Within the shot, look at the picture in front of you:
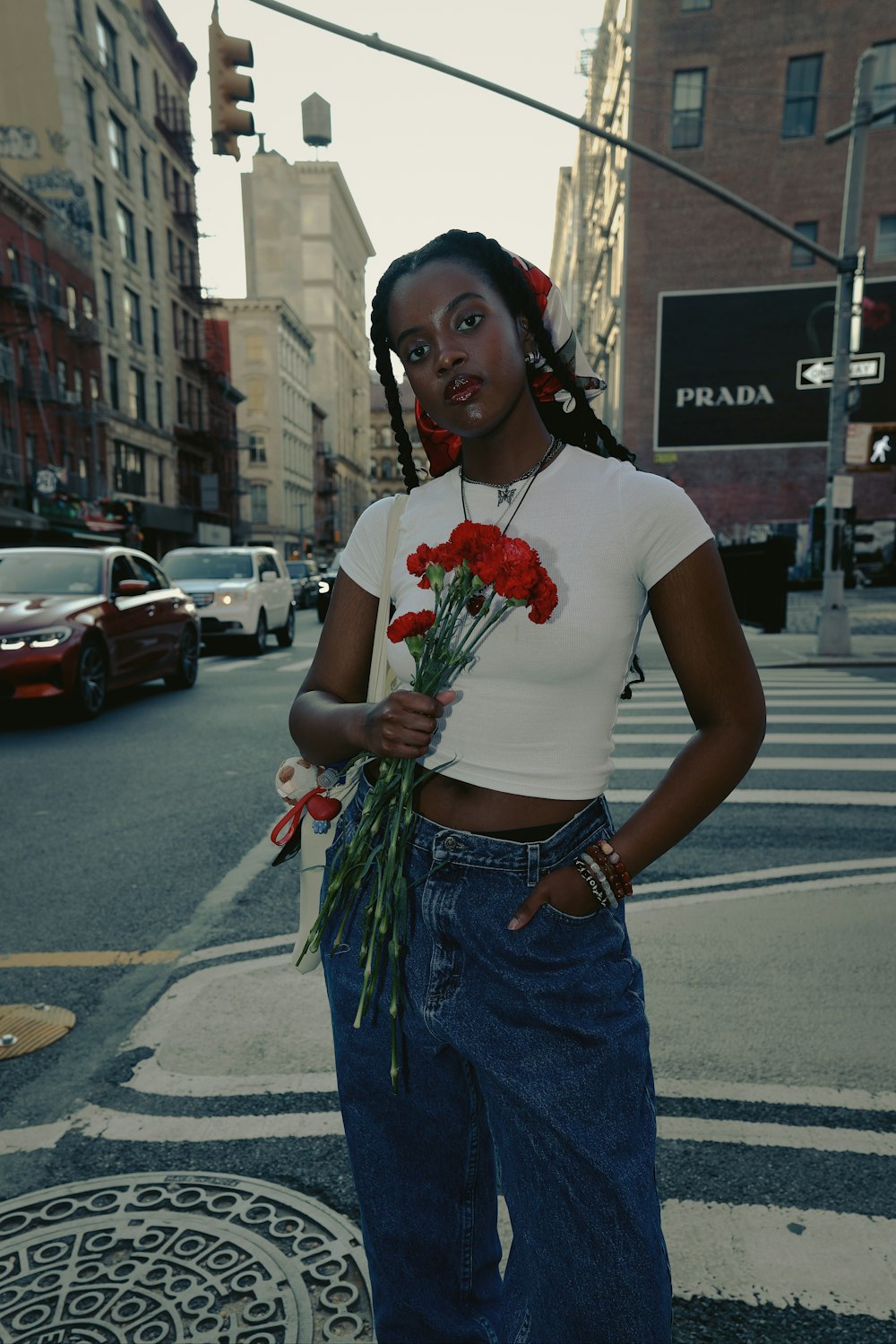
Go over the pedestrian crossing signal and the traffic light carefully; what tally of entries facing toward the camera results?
1

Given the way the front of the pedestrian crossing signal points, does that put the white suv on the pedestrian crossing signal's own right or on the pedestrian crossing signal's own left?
on the pedestrian crossing signal's own right

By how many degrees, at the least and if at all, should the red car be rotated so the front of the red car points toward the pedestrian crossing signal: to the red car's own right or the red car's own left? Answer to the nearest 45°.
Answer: approximately 135° to the red car's own left

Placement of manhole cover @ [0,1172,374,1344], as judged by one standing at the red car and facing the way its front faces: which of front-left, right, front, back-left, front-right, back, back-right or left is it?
front-left

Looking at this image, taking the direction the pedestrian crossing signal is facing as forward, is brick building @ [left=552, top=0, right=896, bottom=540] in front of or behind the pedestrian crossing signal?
behind

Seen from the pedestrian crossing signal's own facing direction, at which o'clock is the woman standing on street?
The woman standing on street is roughly at 12 o'clock from the pedestrian crossing signal.

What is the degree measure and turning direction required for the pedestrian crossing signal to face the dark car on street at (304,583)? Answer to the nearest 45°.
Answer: approximately 135° to its right

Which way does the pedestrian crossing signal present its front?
toward the camera

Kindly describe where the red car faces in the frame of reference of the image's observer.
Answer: facing the viewer and to the left of the viewer

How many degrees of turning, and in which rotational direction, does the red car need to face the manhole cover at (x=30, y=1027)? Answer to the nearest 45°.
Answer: approximately 45° to its left

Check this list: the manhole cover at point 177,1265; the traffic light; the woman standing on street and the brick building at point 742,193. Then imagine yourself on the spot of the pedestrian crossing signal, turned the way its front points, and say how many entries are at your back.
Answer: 1

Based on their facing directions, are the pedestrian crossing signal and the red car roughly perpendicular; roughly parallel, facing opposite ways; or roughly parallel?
roughly parallel

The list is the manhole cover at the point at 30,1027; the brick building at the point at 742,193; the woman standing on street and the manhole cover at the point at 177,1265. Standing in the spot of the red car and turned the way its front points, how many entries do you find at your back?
1

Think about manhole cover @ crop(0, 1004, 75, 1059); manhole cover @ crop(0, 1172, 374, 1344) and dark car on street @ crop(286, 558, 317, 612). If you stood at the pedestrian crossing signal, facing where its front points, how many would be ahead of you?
2
